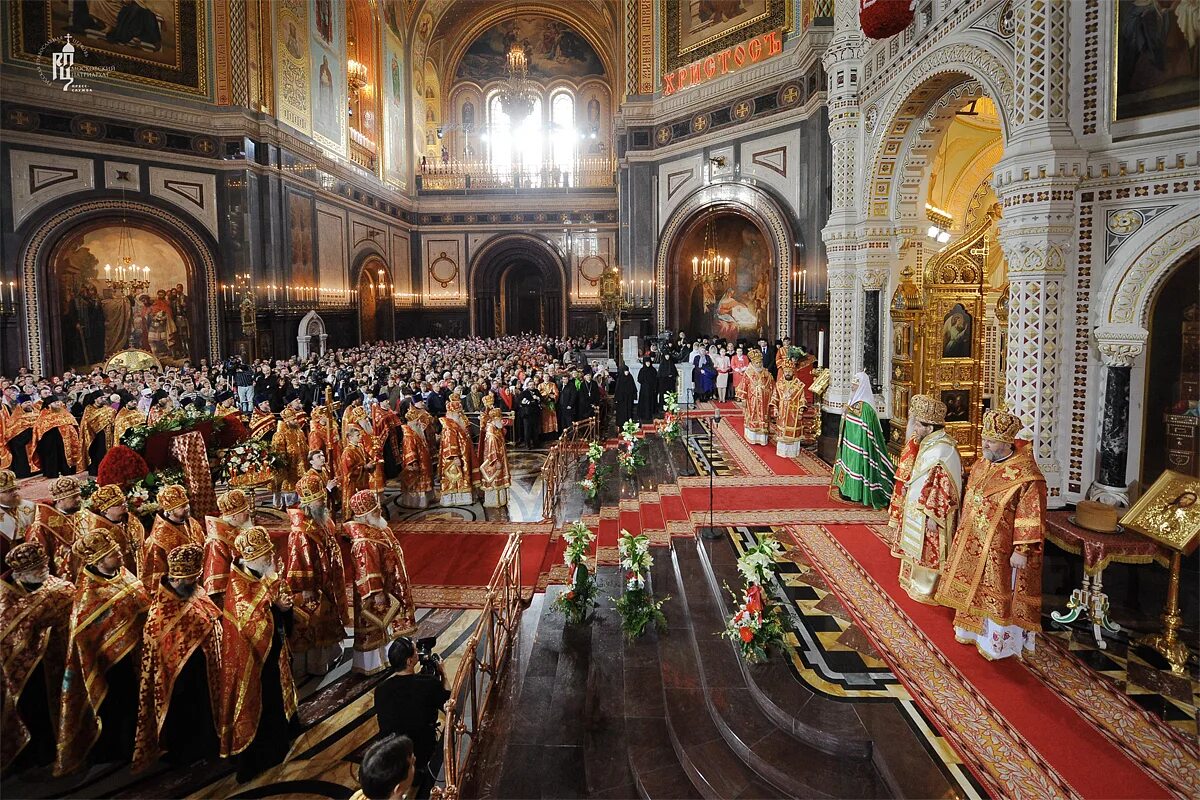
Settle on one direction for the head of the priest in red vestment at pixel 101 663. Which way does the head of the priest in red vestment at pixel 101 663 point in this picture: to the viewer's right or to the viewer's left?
to the viewer's right

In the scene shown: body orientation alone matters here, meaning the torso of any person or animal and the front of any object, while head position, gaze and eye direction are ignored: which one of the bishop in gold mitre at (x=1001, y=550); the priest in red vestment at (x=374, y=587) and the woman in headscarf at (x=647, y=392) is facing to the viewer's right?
the priest in red vestment

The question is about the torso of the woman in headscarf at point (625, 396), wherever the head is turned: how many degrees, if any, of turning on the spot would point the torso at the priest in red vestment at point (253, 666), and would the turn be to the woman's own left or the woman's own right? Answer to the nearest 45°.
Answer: approximately 45° to the woman's own right

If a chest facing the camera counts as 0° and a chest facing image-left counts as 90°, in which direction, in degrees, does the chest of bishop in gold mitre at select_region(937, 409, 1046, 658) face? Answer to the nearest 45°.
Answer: approximately 45°

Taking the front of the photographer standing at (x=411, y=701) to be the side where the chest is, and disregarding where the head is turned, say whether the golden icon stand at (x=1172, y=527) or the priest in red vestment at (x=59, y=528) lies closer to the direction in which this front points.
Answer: the golden icon stand

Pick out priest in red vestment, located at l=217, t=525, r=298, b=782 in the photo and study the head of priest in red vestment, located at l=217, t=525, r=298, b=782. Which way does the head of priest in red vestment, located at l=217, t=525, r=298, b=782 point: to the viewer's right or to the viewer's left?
to the viewer's right

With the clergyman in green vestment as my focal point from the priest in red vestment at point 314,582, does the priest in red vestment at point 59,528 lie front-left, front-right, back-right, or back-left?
back-left

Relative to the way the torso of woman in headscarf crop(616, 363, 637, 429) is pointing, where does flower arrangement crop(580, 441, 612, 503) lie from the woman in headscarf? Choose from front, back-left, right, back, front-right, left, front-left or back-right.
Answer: front-right

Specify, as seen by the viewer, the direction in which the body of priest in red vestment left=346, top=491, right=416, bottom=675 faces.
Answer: to the viewer's right

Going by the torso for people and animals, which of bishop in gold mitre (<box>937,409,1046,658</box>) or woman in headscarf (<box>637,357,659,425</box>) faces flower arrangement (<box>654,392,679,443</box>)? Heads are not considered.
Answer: the woman in headscarf

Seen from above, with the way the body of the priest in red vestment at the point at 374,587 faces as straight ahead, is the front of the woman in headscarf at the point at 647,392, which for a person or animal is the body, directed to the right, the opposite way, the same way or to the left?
to the right
